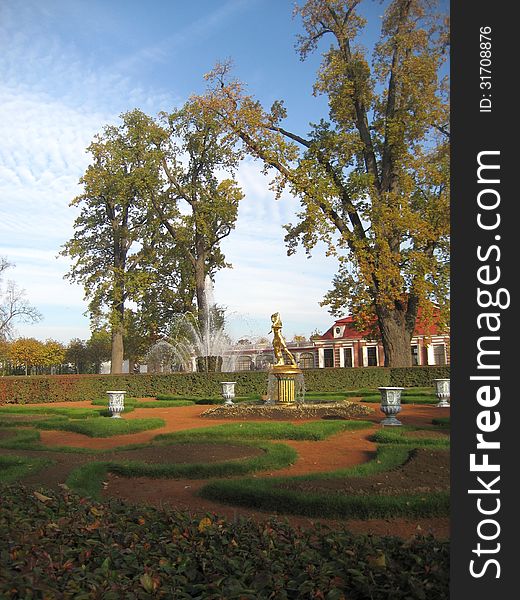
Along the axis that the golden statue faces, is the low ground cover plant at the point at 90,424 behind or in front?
in front

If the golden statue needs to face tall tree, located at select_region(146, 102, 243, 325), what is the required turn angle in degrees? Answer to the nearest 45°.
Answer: approximately 90° to its right

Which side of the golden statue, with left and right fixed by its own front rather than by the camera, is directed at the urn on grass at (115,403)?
front

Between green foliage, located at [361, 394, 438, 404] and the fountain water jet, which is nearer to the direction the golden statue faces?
the fountain water jet

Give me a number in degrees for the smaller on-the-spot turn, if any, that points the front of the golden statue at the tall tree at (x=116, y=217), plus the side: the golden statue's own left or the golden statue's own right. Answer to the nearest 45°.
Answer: approximately 45° to the golden statue's own right

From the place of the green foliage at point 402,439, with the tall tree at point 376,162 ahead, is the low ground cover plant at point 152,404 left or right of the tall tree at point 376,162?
left

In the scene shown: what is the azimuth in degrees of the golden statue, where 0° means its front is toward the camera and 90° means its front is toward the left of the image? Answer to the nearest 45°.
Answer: approximately 90°
